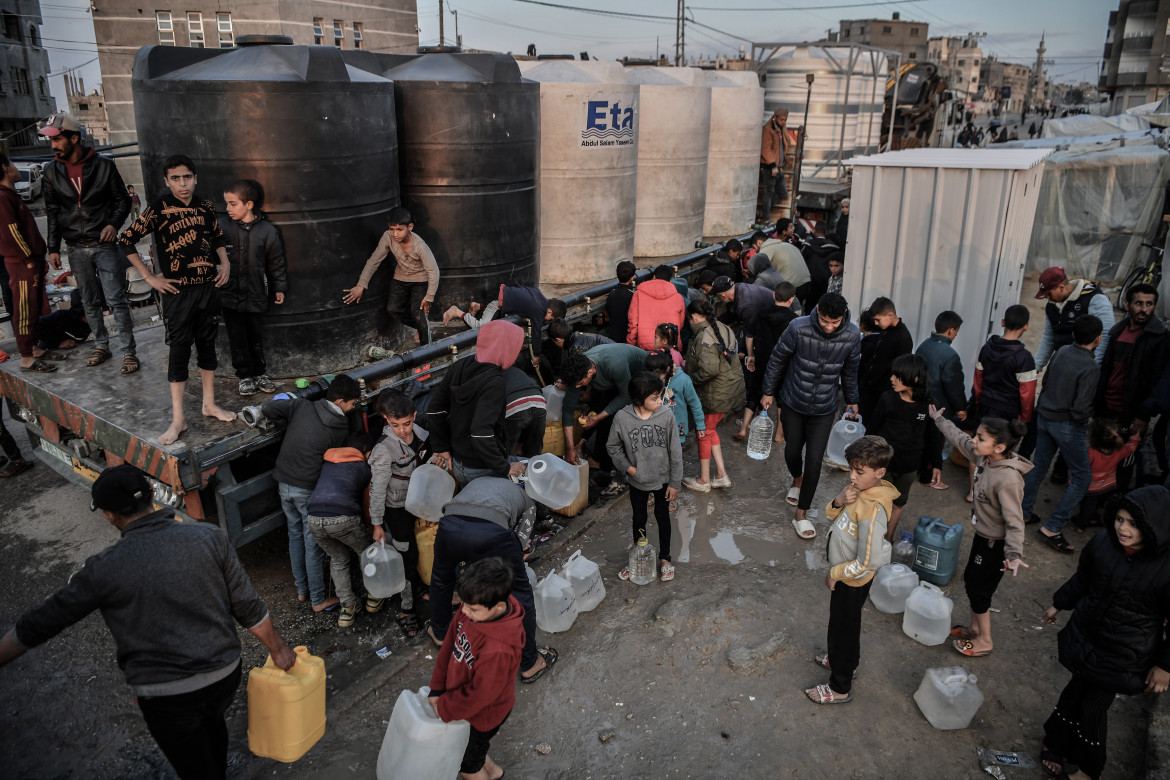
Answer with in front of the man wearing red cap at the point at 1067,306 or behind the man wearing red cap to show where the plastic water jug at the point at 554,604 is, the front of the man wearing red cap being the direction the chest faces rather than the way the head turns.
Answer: in front

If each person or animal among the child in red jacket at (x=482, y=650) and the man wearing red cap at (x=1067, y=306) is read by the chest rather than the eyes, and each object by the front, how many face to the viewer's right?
0

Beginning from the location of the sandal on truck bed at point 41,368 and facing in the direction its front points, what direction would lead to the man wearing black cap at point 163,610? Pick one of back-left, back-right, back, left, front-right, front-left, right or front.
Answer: right

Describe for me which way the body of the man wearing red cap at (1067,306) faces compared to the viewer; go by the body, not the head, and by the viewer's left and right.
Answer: facing the viewer and to the left of the viewer

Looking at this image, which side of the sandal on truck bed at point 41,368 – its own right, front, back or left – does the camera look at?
right

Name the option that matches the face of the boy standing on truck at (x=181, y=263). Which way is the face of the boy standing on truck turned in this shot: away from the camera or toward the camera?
toward the camera

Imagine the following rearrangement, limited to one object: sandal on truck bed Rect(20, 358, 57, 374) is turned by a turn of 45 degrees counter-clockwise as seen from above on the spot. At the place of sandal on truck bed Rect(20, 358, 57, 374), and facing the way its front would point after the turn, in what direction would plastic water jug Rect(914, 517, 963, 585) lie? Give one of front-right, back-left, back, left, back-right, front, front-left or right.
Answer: right

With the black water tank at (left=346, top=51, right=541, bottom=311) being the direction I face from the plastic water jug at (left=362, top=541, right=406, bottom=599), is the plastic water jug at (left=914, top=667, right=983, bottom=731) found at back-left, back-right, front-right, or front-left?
back-right

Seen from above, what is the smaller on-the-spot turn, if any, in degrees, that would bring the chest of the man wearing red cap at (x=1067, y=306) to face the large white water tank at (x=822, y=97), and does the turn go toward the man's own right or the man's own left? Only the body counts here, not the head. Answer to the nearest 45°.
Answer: approximately 90° to the man's own right

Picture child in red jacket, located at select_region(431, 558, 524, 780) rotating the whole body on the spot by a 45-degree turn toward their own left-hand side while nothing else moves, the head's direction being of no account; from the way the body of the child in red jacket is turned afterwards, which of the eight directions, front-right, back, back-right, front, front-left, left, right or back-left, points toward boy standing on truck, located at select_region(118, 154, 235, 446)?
back-right

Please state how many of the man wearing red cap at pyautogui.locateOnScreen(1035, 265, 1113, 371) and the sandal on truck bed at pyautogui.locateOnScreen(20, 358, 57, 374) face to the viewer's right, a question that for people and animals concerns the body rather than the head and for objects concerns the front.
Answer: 1
